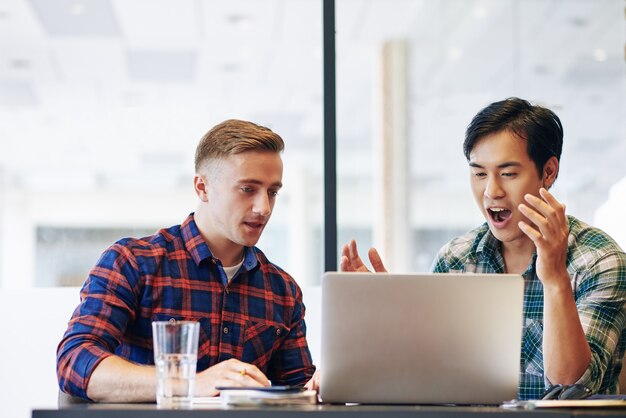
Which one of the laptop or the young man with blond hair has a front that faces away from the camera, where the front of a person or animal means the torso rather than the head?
the laptop

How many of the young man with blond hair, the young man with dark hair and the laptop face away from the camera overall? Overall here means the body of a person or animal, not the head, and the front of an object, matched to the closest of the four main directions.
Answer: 1

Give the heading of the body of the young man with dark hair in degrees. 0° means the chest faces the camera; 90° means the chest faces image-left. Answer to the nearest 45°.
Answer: approximately 45°

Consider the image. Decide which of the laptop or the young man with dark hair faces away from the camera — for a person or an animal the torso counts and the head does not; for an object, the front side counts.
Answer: the laptop

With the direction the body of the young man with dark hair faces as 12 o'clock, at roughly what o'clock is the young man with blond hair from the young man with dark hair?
The young man with blond hair is roughly at 1 o'clock from the young man with dark hair.

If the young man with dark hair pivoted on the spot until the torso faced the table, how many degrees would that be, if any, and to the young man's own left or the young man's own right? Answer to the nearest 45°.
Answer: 0° — they already face it

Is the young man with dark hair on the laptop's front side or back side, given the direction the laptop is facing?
on the front side

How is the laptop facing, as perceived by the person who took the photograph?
facing away from the viewer

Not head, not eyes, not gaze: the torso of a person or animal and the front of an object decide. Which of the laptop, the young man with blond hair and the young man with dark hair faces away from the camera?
the laptop

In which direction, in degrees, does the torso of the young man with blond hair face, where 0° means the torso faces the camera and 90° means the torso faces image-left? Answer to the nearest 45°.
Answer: approximately 315°

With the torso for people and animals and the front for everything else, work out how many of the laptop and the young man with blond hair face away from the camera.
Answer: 1
